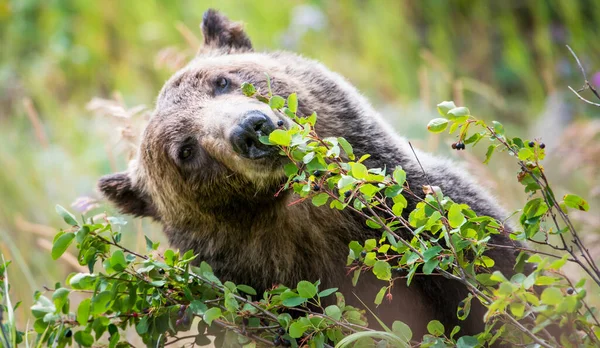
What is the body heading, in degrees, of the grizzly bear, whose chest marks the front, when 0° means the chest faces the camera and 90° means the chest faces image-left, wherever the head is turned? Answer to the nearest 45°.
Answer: approximately 45°
